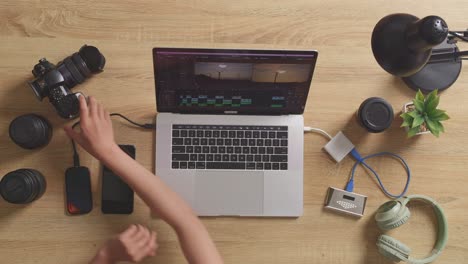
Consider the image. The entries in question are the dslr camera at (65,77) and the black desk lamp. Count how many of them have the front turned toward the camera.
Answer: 0

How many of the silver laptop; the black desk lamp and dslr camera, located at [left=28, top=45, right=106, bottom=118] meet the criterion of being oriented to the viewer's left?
1

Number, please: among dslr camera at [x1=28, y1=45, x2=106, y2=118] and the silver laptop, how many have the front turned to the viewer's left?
0

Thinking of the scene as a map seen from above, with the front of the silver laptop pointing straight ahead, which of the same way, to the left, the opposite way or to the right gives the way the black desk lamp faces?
to the right

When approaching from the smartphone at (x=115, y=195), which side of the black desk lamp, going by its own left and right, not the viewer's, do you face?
front

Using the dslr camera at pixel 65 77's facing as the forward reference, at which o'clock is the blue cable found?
The blue cable is roughly at 2 o'clock from the dslr camera.

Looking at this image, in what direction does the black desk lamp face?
to the viewer's left

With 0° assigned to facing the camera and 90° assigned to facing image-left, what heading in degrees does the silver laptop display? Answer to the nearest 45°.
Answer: approximately 0°

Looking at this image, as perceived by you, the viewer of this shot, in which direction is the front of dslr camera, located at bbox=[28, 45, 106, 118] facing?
facing away from the viewer and to the right of the viewer

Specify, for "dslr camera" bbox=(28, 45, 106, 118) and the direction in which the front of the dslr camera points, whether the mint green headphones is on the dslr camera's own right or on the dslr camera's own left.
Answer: on the dslr camera's own right
